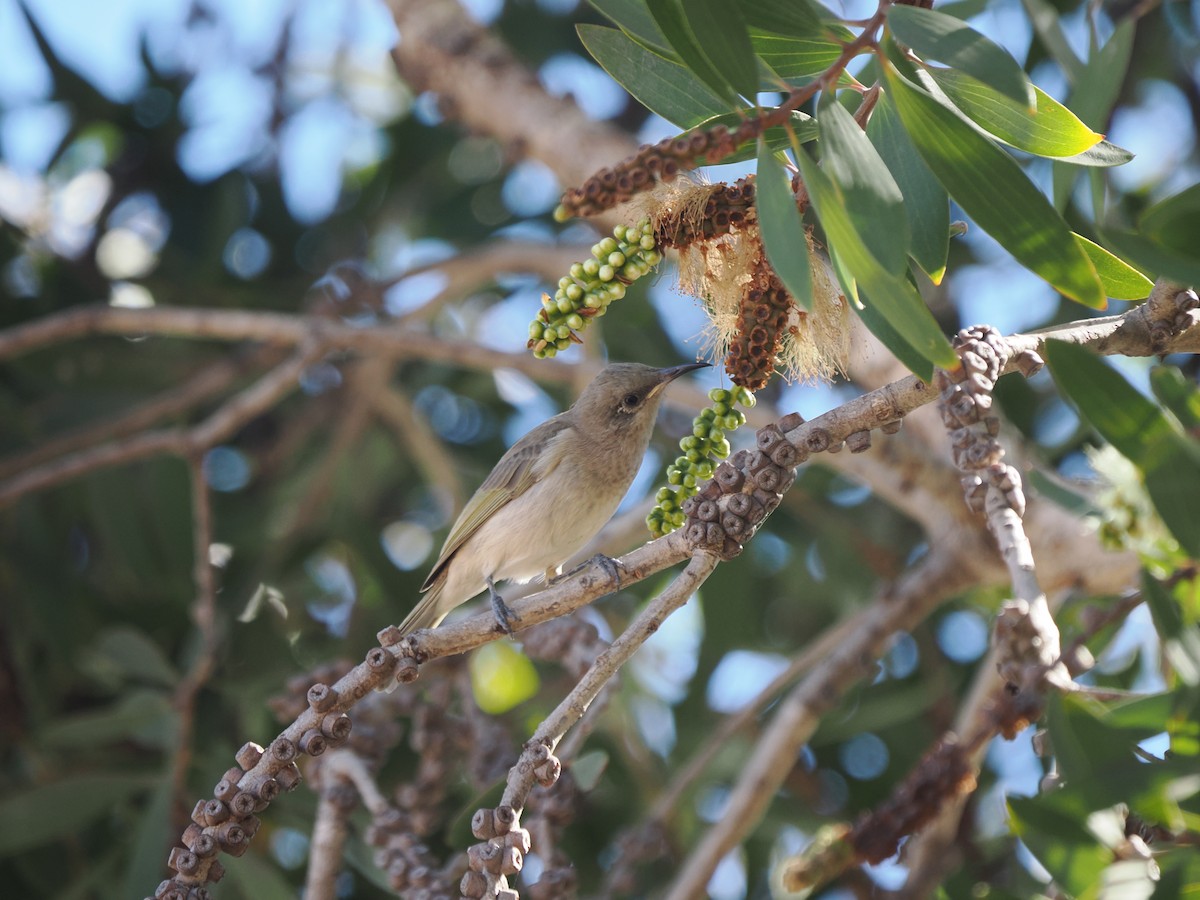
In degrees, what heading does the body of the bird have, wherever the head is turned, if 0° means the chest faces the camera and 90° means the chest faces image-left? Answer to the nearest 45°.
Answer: approximately 270°
